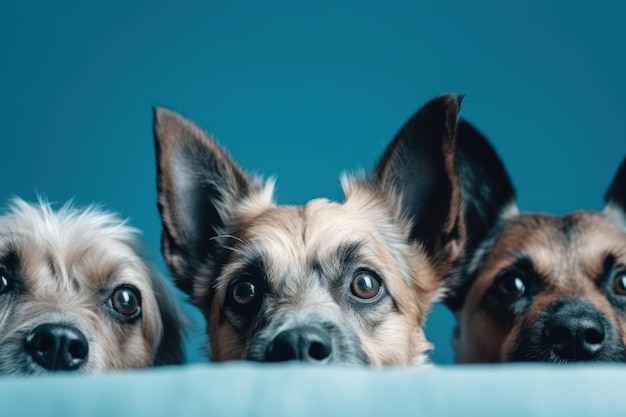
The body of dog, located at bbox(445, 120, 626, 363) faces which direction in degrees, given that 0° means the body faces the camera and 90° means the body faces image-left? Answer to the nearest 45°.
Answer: approximately 0°

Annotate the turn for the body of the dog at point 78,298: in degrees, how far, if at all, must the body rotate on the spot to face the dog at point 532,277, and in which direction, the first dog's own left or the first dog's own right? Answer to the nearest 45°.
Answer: approximately 90° to the first dog's own left

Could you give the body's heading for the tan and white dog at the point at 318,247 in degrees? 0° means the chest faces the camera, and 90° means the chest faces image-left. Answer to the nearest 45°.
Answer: approximately 0°

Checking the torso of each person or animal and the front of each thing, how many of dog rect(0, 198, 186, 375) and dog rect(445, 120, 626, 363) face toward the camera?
2

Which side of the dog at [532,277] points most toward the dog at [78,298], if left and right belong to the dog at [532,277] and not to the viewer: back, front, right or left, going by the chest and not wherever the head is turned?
right

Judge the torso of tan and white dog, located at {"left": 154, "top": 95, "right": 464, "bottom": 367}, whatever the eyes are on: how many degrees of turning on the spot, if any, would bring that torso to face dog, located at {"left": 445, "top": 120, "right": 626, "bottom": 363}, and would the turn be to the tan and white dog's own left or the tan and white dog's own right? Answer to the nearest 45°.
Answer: approximately 135° to the tan and white dog's own left

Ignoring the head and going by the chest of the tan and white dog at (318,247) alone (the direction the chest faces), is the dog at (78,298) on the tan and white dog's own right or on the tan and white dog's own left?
on the tan and white dog's own right
